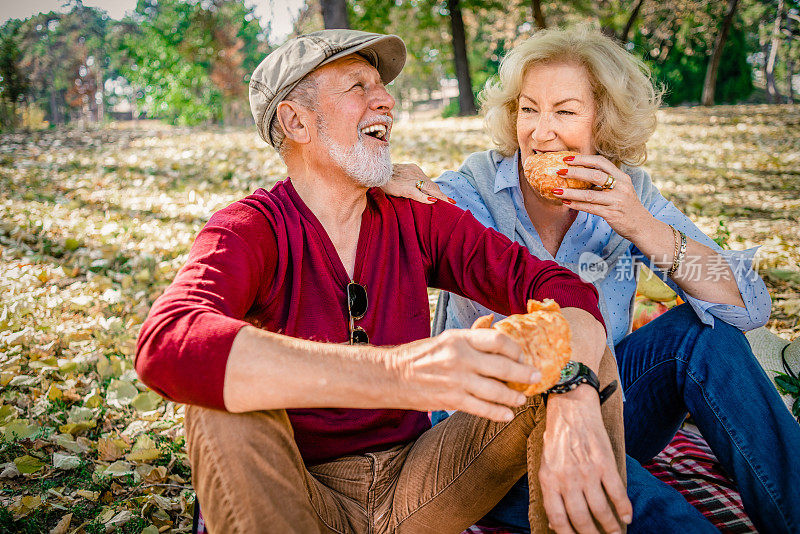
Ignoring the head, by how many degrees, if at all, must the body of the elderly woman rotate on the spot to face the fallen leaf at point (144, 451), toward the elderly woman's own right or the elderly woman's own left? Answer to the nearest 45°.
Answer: approximately 90° to the elderly woman's own right

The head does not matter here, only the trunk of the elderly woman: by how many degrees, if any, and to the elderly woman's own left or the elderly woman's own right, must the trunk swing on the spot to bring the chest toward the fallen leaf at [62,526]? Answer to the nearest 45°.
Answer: approximately 45° to the elderly woman's own right

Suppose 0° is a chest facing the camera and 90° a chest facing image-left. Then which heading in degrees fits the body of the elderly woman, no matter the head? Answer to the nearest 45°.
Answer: approximately 0°

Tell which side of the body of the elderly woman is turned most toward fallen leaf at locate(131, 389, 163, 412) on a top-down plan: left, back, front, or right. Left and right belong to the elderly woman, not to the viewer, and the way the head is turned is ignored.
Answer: right

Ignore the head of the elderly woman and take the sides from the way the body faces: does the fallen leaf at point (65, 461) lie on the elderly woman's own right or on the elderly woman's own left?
on the elderly woman's own right

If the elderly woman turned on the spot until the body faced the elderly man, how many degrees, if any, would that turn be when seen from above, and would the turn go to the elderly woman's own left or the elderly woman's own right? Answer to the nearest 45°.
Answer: approximately 45° to the elderly woman's own right

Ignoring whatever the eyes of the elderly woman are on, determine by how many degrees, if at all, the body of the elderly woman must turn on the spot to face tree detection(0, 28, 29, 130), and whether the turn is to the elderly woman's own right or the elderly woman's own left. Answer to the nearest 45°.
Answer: approximately 135° to the elderly woman's own right

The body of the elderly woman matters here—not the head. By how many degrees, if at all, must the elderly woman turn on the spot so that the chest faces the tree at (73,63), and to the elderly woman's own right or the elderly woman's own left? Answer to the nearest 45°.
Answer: approximately 135° to the elderly woman's own right
